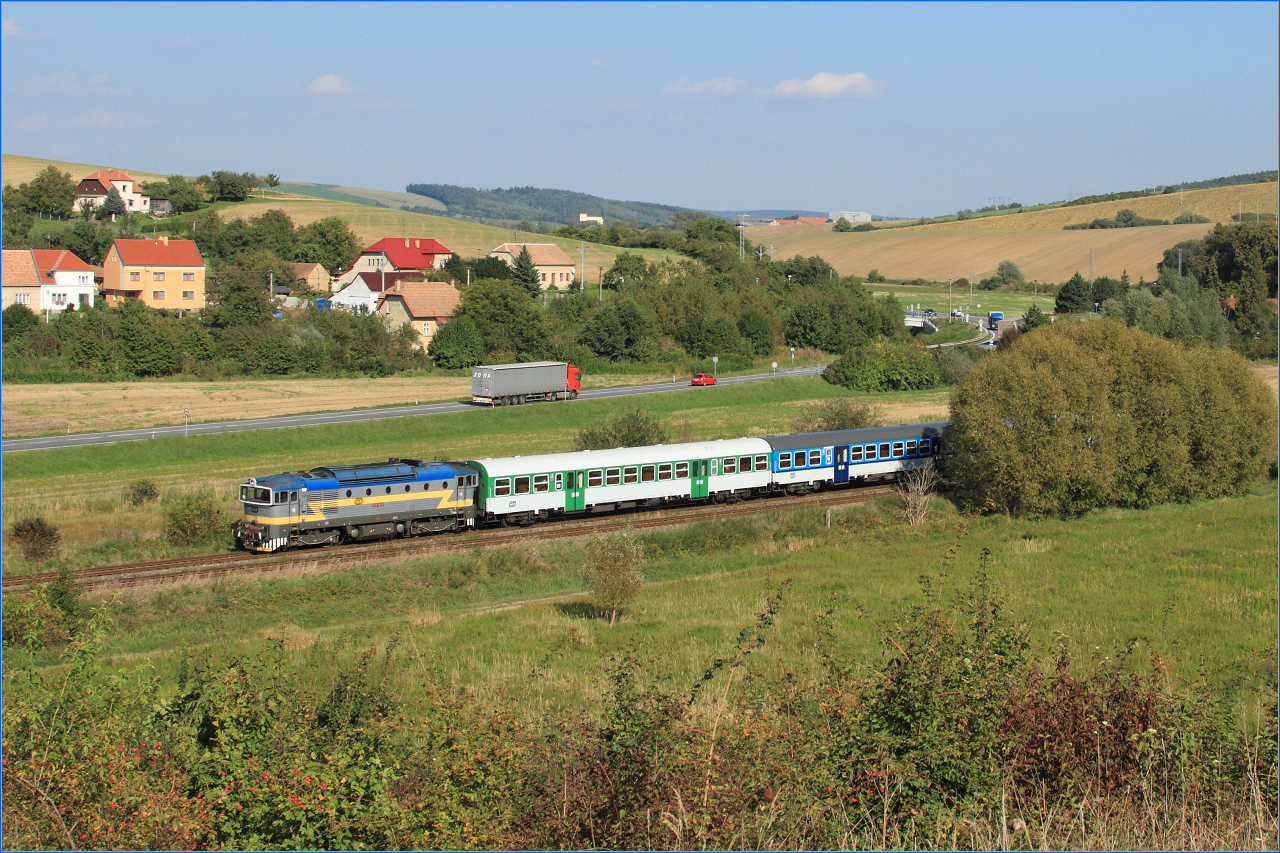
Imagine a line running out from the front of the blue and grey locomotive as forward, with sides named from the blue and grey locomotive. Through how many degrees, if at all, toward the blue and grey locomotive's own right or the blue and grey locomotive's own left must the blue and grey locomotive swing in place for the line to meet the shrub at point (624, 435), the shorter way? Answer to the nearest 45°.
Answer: approximately 180°

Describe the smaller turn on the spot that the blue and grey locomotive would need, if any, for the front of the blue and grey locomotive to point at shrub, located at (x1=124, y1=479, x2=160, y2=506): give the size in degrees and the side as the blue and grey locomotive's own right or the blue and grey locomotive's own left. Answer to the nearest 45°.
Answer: approximately 90° to the blue and grey locomotive's own right

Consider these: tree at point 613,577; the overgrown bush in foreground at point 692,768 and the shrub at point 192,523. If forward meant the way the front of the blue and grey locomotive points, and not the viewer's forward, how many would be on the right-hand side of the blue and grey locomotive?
1

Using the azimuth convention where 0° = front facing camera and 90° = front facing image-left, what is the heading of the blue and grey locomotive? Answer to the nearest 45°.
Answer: approximately 45°

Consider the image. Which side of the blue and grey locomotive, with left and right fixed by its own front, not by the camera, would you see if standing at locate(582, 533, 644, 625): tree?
left

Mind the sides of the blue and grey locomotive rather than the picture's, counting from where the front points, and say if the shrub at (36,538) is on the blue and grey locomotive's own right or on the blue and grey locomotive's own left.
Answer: on the blue and grey locomotive's own right

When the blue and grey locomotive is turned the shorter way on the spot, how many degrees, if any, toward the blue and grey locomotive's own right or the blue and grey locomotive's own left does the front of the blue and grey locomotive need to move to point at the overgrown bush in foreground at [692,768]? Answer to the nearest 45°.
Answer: approximately 45° to the blue and grey locomotive's own left
